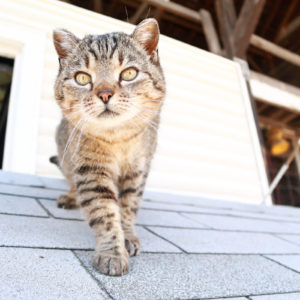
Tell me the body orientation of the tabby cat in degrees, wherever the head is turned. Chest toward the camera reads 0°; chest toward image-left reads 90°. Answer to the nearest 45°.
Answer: approximately 0°
